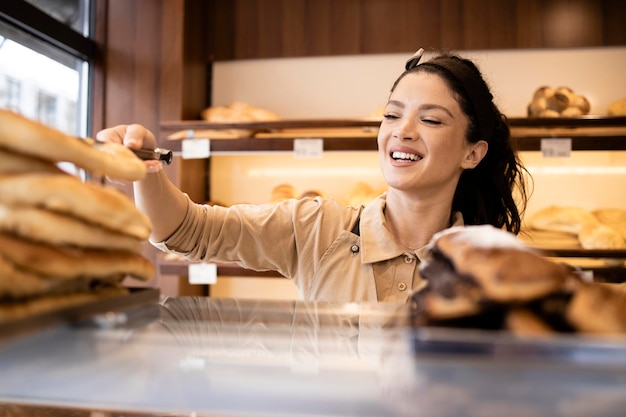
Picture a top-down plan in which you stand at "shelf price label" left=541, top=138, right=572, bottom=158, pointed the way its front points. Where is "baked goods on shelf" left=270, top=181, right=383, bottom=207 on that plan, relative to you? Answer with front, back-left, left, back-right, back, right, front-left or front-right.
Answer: right

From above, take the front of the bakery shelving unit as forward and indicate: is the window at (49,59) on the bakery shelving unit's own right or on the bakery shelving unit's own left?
on the bakery shelving unit's own right

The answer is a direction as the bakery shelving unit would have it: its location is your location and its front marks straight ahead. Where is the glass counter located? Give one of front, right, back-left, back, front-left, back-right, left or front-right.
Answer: front

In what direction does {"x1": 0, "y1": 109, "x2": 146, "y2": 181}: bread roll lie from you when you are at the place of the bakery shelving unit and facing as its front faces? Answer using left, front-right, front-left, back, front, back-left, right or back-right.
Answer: front

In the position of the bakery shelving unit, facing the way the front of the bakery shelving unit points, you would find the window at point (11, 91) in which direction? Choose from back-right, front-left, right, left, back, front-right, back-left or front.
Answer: right

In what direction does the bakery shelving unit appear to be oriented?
toward the camera

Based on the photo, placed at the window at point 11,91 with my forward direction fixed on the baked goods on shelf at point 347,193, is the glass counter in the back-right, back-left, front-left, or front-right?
front-right

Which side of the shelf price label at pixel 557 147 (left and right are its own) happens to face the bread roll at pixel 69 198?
front

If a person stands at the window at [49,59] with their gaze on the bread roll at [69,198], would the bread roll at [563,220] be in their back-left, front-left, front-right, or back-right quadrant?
front-left

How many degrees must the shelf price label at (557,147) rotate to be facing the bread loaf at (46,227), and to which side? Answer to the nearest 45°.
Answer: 0° — it already faces it

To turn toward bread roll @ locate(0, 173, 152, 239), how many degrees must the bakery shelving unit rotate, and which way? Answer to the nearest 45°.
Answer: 0° — it already faces it

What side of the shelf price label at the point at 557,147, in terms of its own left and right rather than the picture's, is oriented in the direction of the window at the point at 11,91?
right

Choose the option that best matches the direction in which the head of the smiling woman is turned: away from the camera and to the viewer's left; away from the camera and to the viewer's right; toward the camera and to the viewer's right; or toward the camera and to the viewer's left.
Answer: toward the camera and to the viewer's left

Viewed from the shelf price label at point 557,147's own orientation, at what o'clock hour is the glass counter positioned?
The glass counter is roughly at 12 o'clock from the shelf price label.
